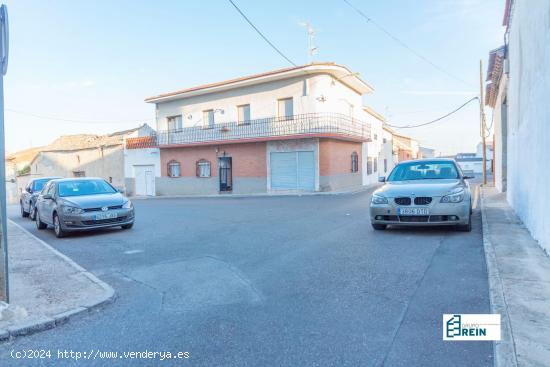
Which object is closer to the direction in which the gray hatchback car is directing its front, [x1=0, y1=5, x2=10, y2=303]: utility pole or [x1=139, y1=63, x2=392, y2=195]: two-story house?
the utility pole

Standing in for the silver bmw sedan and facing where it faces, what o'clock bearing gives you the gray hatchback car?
The gray hatchback car is roughly at 3 o'clock from the silver bmw sedan.

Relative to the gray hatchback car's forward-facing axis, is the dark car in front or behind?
behind

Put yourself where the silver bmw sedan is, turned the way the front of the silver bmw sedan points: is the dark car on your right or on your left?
on your right

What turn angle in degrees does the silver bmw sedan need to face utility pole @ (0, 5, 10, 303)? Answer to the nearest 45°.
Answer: approximately 45° to its right

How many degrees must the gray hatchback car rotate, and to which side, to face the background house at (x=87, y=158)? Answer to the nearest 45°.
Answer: approximately 135° to its left

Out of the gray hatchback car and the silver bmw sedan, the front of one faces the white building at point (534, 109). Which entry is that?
the gray hatchback car

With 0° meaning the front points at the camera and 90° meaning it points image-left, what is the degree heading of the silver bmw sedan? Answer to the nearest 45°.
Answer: approximately 0°
